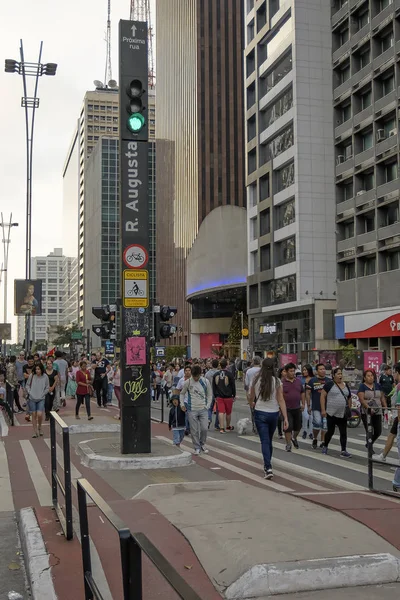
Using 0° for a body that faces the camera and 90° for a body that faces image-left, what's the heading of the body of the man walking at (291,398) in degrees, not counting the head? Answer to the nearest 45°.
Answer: approximately 0°

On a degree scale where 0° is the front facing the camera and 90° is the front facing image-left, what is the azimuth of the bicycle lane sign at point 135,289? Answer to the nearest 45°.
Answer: approximately 0°

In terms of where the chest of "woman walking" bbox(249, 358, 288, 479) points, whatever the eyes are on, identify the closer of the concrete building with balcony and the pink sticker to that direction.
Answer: the concrete building with balcony

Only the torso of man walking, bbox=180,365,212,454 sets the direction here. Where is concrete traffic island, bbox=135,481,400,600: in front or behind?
in front

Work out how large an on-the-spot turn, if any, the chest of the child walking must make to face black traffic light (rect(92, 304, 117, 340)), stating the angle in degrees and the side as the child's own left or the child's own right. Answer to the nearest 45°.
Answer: approximately 135° to the child's own right

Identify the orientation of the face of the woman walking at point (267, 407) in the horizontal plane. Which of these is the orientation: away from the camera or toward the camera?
away from the camera

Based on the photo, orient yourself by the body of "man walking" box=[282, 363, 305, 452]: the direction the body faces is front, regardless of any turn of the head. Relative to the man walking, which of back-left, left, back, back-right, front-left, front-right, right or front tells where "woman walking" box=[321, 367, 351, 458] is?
front-left

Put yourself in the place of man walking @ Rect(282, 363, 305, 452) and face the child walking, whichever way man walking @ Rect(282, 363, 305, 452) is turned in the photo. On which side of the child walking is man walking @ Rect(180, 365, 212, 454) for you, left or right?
left

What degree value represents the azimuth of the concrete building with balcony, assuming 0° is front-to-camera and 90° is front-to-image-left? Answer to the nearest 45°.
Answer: approximately 45°

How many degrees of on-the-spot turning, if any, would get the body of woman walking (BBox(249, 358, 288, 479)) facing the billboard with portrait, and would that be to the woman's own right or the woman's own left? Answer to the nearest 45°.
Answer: approximately 45° to the woman's own left

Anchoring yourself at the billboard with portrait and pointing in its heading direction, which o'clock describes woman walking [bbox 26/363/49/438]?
The woman walking is roughly at 12 o'clock from the billboard with portrait.

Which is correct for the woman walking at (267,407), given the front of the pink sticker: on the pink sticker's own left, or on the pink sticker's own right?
on the pink sticker's own left
